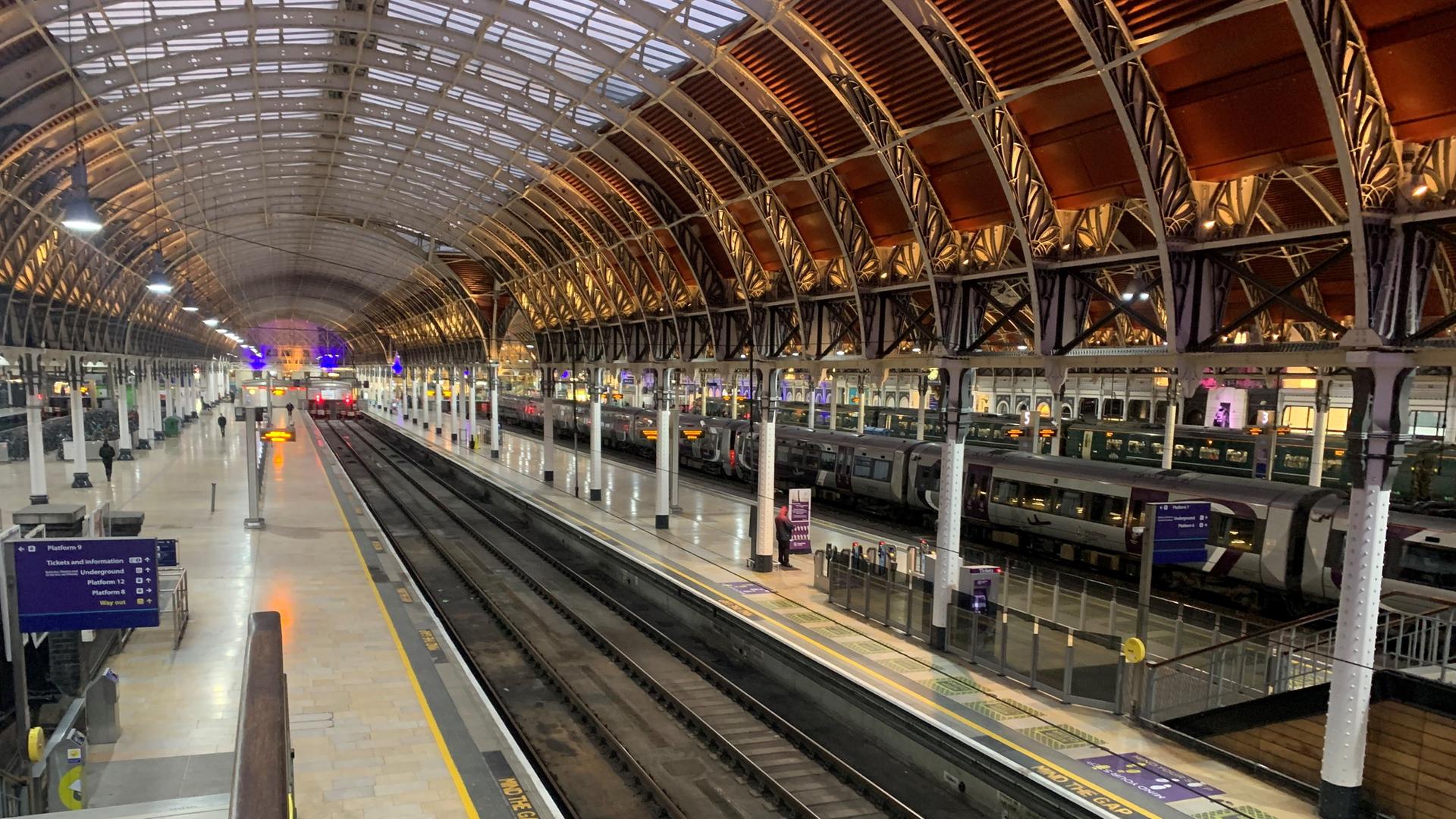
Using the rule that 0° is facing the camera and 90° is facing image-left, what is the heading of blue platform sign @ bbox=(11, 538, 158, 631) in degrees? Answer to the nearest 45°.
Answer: approximately 0°

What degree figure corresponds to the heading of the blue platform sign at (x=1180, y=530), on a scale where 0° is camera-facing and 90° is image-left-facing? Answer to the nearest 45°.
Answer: approximately 0°

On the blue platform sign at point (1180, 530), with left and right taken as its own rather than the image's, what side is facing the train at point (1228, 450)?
back

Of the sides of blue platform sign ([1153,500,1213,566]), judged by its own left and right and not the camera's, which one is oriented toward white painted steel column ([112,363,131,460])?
right

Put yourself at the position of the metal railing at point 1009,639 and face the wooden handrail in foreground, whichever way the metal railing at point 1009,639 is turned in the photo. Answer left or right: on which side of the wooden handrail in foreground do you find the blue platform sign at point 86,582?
right

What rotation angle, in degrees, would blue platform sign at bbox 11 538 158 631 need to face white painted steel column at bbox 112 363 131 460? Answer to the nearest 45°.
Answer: approximately 180°

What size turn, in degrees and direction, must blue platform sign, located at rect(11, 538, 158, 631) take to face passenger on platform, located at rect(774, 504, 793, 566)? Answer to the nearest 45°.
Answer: approximately 90° to its left

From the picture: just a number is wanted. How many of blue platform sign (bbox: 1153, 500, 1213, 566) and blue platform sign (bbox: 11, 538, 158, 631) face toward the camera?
2
